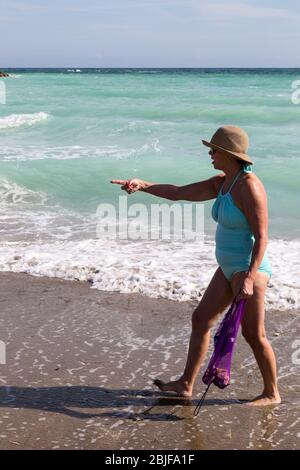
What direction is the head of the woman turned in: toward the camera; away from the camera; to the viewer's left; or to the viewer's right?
to the viewer's left

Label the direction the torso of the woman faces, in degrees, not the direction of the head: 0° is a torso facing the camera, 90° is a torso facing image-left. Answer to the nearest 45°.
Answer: approximately 90°
